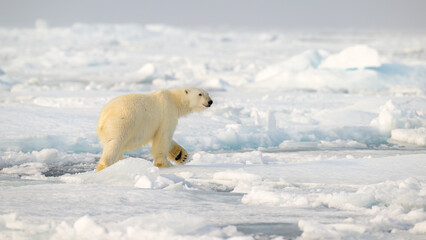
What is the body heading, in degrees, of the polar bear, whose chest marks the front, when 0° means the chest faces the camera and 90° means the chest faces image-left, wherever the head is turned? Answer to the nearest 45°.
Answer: approximately 270°

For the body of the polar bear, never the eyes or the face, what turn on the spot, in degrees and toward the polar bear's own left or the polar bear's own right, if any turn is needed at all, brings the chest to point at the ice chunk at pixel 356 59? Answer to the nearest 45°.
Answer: approximately 45° to the polar bear's own left

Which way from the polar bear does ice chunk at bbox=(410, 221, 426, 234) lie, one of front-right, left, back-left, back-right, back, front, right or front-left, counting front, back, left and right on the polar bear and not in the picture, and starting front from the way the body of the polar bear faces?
front-right

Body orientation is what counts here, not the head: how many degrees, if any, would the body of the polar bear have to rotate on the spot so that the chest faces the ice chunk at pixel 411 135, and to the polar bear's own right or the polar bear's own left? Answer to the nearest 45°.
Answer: approximately 45° to the polar bear's own left
